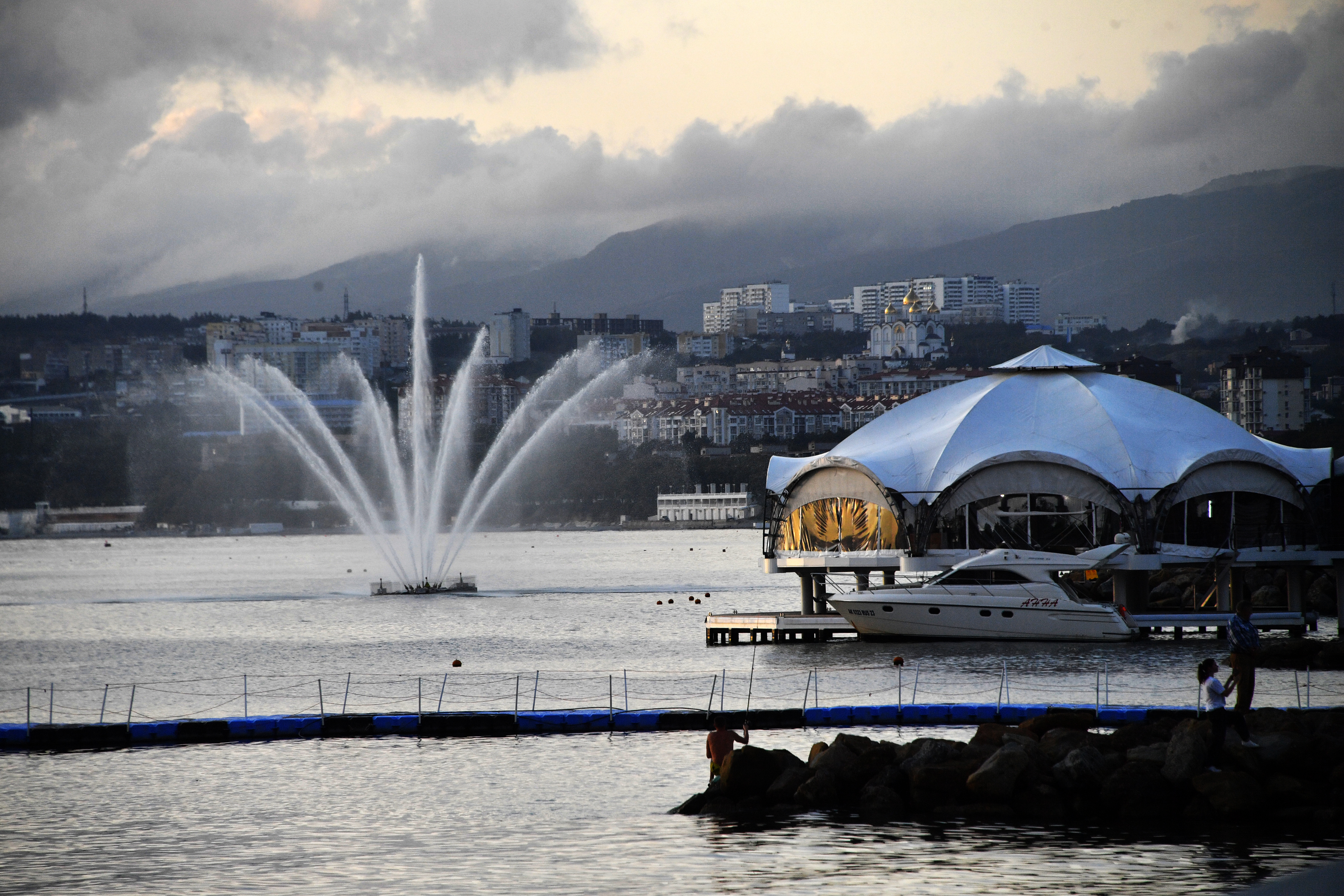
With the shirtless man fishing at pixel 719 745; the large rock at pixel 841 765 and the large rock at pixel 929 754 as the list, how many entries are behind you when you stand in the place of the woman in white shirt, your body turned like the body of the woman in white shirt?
3

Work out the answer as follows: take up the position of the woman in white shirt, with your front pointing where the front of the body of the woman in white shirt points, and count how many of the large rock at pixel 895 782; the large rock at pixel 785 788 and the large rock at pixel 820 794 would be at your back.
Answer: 3

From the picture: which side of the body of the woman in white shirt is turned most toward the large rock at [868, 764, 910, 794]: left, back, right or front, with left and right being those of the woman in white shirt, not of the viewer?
back

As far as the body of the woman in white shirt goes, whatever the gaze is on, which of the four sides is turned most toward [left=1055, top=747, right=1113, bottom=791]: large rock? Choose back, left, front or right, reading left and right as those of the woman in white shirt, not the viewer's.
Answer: back

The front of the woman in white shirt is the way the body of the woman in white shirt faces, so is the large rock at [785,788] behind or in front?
behind

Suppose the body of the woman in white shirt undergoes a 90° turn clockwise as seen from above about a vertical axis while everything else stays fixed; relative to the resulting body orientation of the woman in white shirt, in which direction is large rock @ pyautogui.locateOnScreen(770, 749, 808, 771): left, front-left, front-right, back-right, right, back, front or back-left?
right

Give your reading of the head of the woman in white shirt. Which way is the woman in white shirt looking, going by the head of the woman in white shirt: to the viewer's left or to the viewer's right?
to the viewer's right

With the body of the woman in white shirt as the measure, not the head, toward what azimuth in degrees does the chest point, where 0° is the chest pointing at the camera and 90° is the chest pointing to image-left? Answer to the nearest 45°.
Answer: approximately 270°

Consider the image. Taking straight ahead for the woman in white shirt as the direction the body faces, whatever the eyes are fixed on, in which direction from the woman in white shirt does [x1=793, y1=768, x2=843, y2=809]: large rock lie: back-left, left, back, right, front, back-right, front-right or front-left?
back

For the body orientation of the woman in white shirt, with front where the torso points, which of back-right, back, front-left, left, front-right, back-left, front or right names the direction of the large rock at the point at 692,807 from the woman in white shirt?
back

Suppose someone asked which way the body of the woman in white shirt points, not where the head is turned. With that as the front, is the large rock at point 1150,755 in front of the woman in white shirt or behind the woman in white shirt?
behind

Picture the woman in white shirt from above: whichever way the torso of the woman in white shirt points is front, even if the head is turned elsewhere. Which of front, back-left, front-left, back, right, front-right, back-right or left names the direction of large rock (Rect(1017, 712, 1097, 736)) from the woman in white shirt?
back-left
